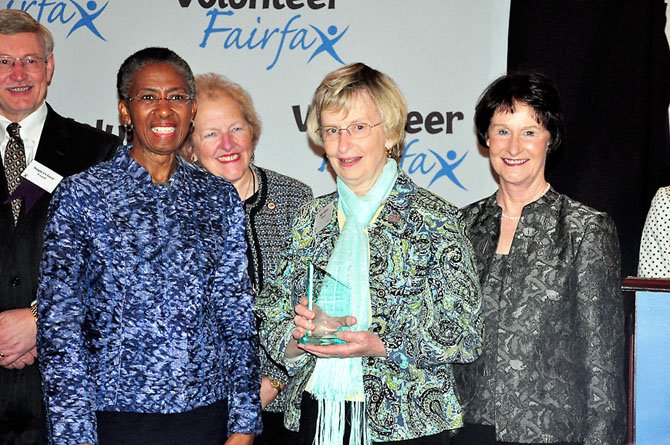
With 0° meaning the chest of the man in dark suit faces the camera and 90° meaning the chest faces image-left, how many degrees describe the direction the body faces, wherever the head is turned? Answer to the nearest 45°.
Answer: approximately 0°

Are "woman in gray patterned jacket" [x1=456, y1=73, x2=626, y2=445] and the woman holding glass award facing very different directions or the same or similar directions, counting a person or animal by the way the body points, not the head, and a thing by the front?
same or similar directions

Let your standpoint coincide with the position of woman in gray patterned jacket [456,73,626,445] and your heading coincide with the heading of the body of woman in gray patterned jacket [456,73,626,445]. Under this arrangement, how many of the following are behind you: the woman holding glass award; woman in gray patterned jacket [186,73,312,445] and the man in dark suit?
0

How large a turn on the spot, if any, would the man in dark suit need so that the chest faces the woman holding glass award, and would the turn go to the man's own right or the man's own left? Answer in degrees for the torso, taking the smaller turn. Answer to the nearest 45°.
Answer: approximately 45° to the man's own left

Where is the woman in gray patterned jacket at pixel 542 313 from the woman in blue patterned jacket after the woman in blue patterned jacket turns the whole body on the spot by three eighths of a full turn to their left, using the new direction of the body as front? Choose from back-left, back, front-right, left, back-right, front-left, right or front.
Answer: front-right

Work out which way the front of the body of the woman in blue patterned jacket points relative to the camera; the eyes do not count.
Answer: toward the camera

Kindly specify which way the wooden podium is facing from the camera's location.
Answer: facing the viewer

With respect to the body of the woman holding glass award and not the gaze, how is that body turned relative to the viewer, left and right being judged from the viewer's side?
facing the viewer and to the left of the viewer

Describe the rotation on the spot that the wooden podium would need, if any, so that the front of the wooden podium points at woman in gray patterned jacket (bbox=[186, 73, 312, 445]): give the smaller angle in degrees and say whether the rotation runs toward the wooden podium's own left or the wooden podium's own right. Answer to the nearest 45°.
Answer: approximately 90° to the wooden podium's own right

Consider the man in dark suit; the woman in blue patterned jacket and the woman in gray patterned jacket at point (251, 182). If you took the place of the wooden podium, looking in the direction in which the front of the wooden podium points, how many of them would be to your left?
0

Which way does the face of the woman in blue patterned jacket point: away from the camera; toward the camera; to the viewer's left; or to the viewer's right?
toward the camera
